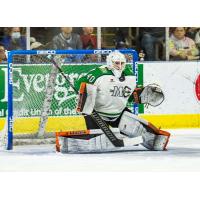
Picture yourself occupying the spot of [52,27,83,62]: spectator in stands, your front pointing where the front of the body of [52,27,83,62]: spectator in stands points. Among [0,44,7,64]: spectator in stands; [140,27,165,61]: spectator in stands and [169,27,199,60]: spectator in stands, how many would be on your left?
2

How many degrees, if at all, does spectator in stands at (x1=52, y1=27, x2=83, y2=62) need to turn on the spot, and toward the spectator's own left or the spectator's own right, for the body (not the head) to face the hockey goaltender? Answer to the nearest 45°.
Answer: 0° — they already face them

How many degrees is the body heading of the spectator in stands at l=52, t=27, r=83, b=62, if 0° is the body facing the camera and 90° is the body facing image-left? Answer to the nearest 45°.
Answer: approximately 0°
